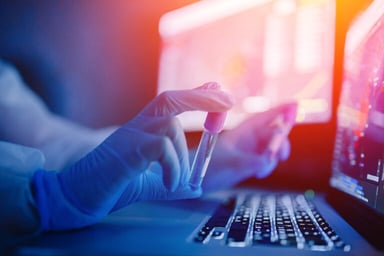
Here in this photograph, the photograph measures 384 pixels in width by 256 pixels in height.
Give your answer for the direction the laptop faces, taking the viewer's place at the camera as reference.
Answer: facing to the left of the viewer

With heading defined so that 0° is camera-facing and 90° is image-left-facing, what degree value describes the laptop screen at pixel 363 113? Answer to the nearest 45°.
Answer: approximately 45°
